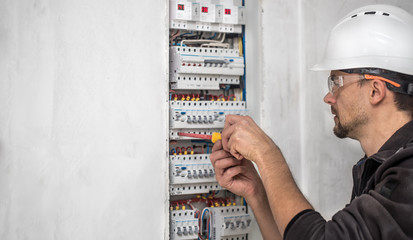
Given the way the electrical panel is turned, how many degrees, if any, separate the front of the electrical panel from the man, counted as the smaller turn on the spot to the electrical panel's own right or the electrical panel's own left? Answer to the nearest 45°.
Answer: approximately 45° to the electrical panel's own left

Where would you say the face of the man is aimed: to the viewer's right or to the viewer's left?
to the viewer's left

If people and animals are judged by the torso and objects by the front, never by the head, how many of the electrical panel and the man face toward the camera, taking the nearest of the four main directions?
1

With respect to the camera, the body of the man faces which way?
to the viewer's left

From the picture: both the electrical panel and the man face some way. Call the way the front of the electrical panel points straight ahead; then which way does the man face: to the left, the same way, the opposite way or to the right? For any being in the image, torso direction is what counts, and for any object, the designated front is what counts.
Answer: to the right

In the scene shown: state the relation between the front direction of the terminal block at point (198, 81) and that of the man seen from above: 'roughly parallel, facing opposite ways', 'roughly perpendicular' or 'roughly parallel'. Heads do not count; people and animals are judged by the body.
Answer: roughly perpendicular

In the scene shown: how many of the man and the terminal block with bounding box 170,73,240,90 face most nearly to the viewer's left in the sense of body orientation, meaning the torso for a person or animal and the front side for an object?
1

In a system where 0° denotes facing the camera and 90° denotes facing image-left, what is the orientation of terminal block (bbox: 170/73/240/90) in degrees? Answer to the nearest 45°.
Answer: approximately 0°
